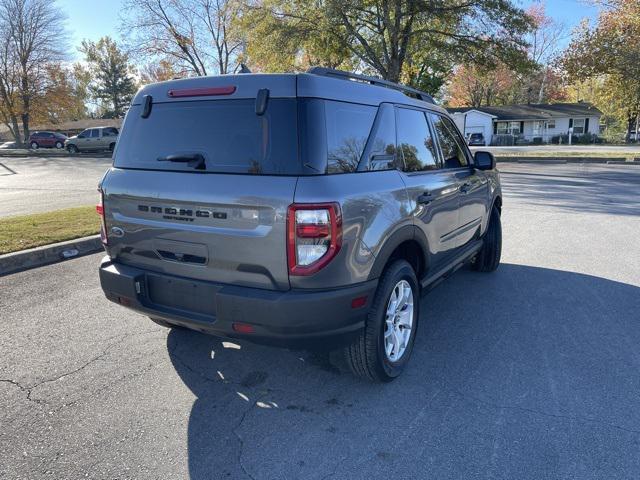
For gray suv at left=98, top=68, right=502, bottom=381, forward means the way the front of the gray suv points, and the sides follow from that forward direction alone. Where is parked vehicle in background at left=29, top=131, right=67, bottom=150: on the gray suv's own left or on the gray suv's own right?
on the gray suv's own left

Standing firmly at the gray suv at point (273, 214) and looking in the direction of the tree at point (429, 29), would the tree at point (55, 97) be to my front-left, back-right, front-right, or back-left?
front-left

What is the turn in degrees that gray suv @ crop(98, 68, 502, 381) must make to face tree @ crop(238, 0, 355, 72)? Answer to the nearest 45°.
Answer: approximately 45° to its left

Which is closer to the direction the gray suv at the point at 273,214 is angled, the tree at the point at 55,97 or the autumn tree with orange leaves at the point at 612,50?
the autumn tree with orange leaves

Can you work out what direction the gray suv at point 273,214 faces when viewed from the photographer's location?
facing away from the viewer and to the right of the viewer

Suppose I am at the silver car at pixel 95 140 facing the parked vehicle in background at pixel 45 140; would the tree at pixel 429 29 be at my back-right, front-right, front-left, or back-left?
back-right

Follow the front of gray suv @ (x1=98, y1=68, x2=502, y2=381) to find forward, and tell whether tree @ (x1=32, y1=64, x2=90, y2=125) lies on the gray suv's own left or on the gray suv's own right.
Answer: on the gray suv's own left

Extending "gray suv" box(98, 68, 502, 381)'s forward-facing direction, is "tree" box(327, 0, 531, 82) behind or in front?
in front

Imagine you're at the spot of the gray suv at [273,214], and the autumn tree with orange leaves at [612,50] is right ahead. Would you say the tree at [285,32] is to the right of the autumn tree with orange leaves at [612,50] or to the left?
left

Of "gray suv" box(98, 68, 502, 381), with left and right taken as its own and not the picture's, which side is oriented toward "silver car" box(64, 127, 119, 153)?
left

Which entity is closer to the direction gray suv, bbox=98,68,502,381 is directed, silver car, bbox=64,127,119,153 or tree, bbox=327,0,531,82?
the tree
